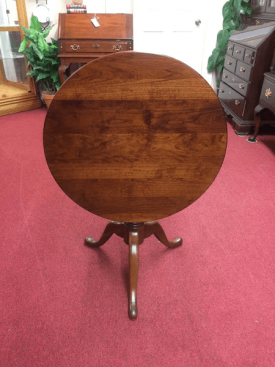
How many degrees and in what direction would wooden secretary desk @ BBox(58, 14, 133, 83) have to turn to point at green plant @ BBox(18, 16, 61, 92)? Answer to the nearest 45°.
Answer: approximately 90° to its right

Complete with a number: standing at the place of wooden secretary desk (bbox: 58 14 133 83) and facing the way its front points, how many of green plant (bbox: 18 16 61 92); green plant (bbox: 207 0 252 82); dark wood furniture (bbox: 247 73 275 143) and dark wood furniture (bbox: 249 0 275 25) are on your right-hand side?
1

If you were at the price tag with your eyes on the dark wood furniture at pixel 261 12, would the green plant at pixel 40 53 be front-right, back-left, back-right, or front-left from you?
back-right

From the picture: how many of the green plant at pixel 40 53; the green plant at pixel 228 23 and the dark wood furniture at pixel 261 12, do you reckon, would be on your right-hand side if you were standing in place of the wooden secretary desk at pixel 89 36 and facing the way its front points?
1

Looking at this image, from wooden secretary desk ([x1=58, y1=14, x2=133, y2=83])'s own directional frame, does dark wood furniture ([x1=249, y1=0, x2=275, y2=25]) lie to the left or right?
on its left

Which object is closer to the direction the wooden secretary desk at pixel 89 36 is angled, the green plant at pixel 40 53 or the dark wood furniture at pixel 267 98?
the dark wood furniture

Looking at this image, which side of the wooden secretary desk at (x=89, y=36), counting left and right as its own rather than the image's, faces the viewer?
front

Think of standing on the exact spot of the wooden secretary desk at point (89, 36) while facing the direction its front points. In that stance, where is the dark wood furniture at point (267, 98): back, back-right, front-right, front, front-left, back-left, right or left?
front-left

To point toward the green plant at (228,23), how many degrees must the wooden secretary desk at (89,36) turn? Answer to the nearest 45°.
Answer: approximately 90° to its left

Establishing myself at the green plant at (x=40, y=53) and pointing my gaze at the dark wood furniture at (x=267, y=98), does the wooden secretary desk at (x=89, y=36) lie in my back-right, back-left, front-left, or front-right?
front-left
